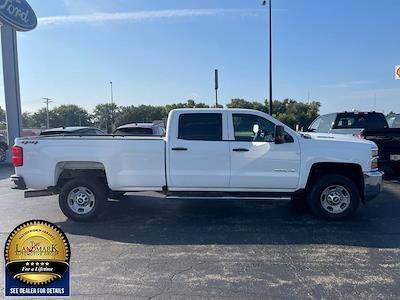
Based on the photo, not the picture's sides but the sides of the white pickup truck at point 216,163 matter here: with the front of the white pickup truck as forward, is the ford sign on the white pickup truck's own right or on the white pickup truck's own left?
on the white pickup truck's own left

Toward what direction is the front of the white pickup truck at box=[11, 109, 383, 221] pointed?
to the viewer's right
